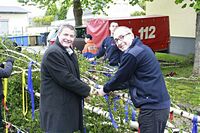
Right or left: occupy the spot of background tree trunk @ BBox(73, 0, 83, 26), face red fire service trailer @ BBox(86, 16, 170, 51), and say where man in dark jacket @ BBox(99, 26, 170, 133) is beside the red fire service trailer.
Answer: right

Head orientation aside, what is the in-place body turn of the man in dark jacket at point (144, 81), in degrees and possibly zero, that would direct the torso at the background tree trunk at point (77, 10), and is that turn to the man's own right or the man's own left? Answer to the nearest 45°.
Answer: approximately 90° to the man's own right

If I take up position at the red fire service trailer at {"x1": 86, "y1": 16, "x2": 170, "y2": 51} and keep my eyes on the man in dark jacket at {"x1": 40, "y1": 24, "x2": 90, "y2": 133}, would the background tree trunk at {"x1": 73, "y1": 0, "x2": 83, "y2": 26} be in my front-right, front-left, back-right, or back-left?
back-right

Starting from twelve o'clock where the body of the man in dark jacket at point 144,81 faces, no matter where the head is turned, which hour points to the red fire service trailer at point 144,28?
The red fire service trailer is roughly at 3 o'clock from the man in dark jacket.

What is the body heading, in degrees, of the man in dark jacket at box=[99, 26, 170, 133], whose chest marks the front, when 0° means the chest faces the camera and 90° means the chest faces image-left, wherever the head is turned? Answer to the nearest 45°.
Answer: approximately 90°
